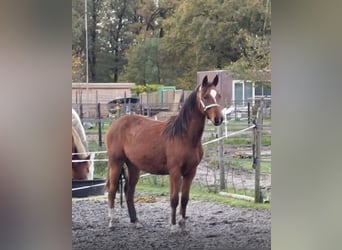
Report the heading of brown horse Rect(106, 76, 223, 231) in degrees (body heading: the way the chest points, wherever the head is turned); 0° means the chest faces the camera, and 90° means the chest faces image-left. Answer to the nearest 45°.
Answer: approximately 315°
